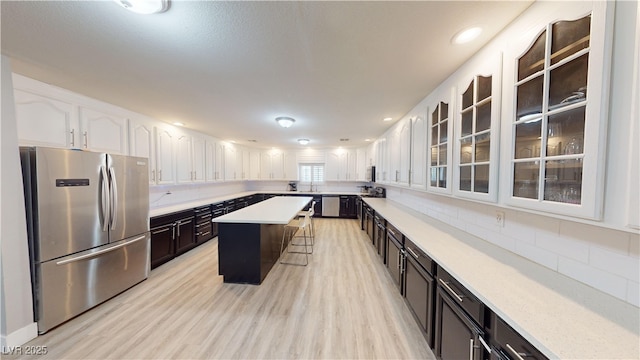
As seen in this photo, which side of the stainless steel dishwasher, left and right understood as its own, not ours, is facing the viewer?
front

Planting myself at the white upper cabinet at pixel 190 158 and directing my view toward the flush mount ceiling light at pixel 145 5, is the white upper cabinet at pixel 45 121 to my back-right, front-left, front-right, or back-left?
front-right

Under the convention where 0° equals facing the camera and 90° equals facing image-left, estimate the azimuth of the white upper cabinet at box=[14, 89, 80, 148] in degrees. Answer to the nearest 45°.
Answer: approximately 315°

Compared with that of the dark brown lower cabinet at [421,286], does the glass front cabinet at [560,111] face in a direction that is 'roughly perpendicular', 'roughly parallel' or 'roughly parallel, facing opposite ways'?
roughly parallel

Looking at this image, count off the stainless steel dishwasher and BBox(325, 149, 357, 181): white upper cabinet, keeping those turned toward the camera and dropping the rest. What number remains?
2

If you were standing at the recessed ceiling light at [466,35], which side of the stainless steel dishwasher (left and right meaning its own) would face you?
front

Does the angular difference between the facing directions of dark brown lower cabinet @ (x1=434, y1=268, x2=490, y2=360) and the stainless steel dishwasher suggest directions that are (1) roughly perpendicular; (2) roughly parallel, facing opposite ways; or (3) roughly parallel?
roughly perpendicular

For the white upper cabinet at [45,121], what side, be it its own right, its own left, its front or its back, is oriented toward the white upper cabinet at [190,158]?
left

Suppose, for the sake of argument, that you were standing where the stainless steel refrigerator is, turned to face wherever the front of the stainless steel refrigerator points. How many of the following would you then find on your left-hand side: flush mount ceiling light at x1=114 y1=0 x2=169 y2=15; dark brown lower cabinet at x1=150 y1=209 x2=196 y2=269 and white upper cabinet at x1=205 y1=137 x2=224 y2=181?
2

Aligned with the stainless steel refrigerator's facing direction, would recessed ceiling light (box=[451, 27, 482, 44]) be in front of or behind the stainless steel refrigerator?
in front

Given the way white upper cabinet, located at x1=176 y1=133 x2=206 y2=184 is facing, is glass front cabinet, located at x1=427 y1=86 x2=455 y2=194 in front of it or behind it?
in front

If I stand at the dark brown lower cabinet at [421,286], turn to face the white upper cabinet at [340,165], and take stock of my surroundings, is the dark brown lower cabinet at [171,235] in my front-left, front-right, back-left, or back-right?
front-left

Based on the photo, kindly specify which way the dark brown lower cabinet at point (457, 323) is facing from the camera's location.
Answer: facing the viewer and to the left of the viewer

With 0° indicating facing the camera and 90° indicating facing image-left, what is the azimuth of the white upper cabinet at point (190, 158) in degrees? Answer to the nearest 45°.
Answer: approximately 315°

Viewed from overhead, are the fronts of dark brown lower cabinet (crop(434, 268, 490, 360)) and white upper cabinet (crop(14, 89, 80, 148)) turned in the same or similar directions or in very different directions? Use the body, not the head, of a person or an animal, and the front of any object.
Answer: very different directions
